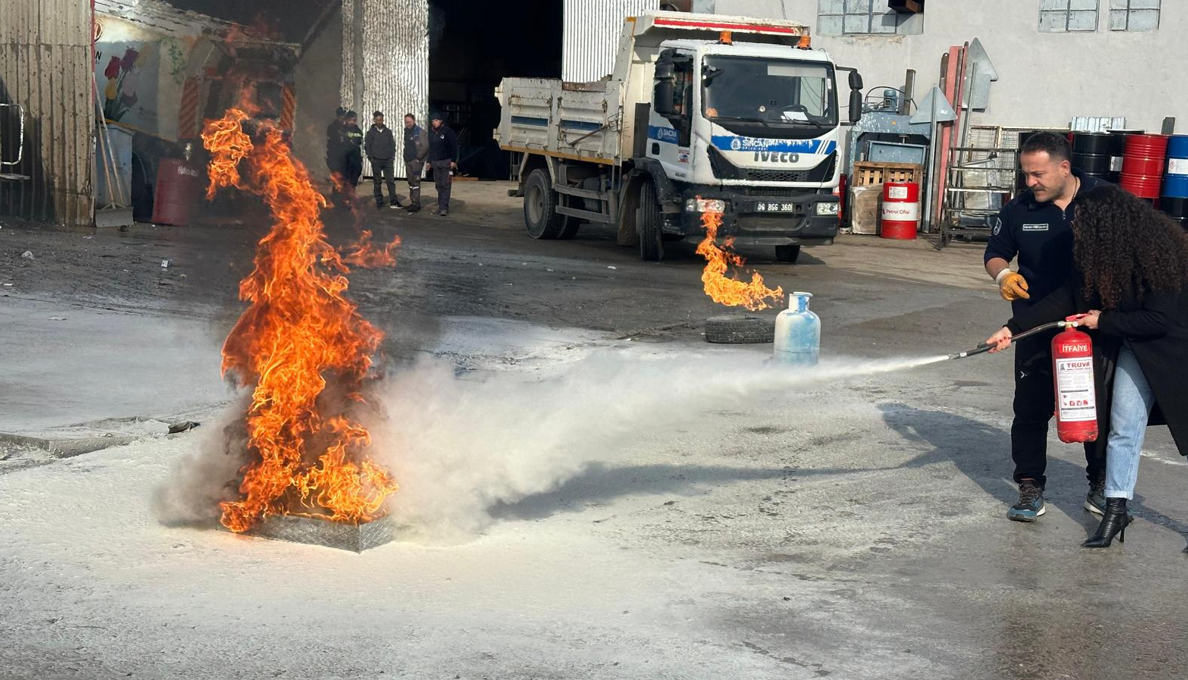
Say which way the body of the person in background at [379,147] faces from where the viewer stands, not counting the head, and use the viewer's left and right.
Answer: facing the viewer

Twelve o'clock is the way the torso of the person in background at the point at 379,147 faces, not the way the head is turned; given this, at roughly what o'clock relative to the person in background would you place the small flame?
The small flame is roughly at 11 o'clock from the person in background.

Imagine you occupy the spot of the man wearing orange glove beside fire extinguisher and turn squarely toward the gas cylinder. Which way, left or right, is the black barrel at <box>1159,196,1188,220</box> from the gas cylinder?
right

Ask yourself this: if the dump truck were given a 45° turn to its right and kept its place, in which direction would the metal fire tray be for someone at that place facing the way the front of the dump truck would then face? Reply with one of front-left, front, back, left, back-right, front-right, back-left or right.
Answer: front

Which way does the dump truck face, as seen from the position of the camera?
facing the viewer and to the right of the viewer

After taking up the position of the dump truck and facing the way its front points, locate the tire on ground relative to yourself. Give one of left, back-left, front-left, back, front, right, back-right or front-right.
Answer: front-right

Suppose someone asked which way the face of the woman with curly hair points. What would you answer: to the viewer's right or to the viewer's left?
to the viewer's left

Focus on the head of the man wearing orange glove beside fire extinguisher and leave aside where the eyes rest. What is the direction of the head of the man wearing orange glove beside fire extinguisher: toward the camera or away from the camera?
toward the camera

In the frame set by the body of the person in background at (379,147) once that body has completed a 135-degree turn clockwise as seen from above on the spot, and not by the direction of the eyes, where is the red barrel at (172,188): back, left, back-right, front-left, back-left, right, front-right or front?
left

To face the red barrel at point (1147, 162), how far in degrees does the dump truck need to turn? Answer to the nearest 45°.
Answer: approximately 90° to its left
